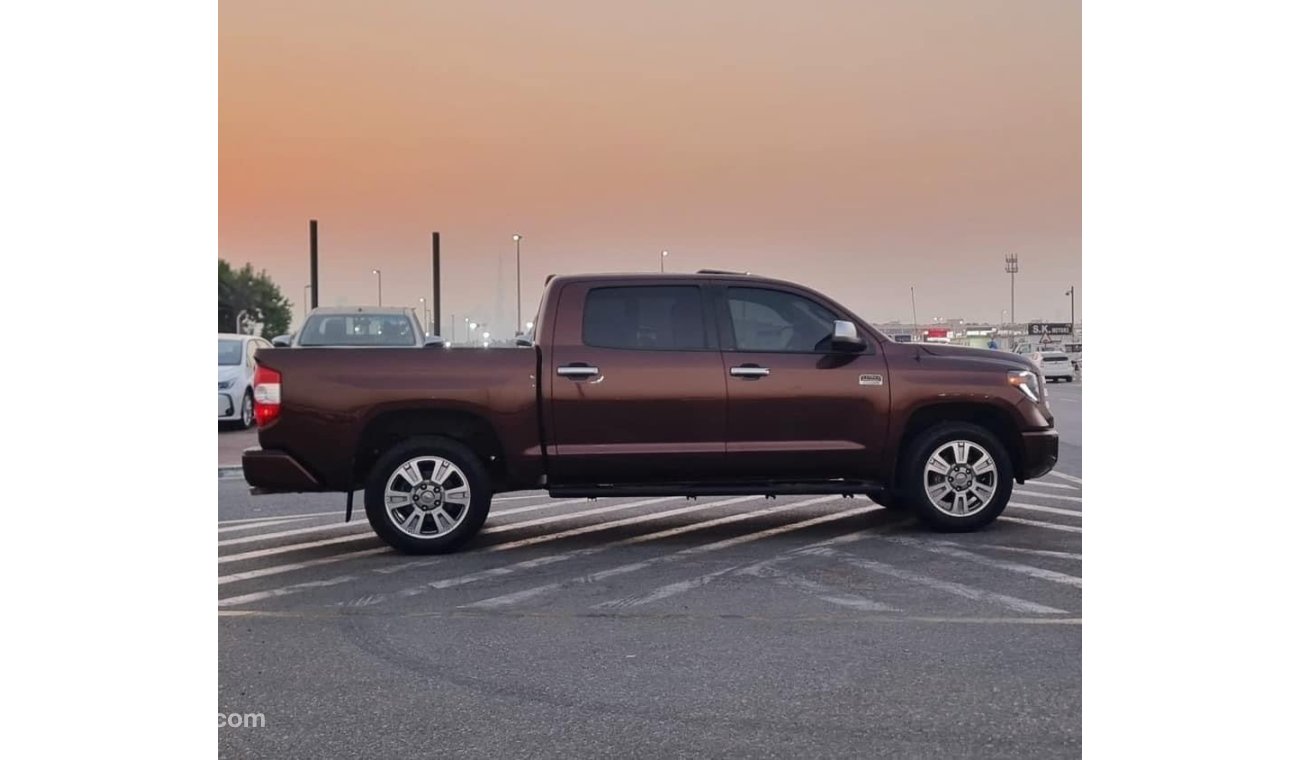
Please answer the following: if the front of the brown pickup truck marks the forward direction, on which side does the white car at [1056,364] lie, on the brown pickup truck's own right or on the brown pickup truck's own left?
on the brown pickup truck's own left

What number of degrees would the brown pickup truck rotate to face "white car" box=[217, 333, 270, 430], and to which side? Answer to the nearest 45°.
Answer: approximately 135° to its left

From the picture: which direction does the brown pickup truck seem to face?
to the viewer's right
